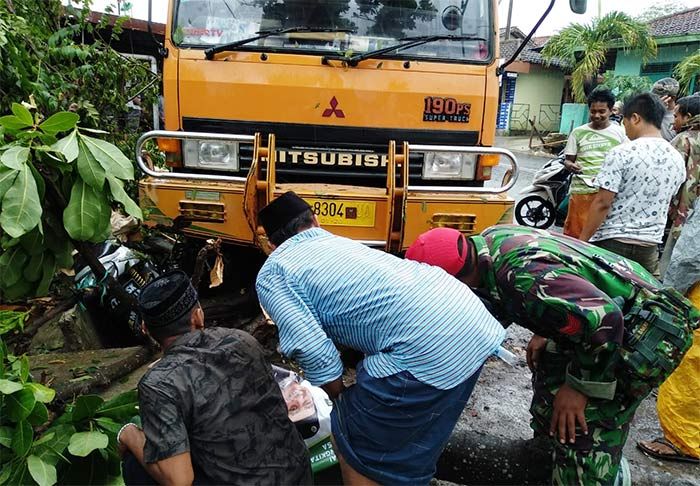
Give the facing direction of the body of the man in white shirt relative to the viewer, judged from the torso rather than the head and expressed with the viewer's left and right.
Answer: facing away from the viewer and to the left of the viewer

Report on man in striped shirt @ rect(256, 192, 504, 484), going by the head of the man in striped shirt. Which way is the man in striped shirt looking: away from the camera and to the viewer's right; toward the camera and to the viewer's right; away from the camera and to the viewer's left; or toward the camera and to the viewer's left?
away from the camera and to the viewer's left

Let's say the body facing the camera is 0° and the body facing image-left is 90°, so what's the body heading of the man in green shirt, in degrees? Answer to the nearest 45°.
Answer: approximately 0°

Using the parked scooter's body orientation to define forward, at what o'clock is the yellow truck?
The yellow truck is roughly at 11 o'clock from the parked scooter.

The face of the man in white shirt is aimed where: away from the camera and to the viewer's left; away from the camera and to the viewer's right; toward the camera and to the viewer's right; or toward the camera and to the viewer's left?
away from the camera and to the viewer's left

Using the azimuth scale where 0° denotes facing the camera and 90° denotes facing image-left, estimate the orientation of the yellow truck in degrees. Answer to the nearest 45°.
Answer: approximately 0°

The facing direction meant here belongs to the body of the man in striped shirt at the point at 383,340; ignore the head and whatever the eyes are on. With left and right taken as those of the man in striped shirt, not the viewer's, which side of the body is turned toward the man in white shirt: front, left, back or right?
right

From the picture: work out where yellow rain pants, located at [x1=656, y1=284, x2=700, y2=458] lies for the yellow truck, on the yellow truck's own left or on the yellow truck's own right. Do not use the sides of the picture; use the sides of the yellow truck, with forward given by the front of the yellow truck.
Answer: on the yellow truck's own left

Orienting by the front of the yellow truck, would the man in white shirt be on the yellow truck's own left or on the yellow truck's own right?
on the yellow truck's own left

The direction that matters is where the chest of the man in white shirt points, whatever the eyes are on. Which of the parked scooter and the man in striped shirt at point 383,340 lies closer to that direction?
the parked scooter

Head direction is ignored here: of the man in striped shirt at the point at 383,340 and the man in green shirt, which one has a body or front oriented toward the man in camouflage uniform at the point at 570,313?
the man in green shirt

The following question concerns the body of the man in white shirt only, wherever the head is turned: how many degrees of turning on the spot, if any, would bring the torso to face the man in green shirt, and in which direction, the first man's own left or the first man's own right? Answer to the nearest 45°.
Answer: approximately 45° to the first man's own right

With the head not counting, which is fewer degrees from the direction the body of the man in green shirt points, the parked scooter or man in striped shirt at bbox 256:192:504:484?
the man in striped shirt

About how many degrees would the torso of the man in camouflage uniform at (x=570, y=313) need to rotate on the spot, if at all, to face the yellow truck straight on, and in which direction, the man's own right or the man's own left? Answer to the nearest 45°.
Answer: approximately 45° to the man's own right

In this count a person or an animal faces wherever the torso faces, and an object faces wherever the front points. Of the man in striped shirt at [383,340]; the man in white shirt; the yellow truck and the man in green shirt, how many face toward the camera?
2
